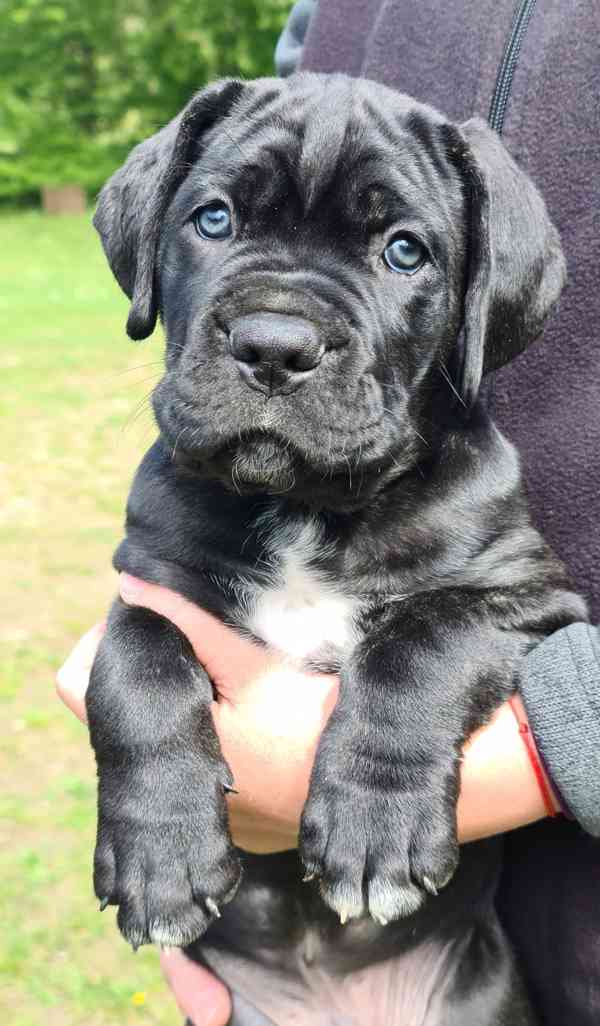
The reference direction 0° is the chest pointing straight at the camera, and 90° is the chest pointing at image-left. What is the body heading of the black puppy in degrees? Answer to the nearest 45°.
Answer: approximately 0°
